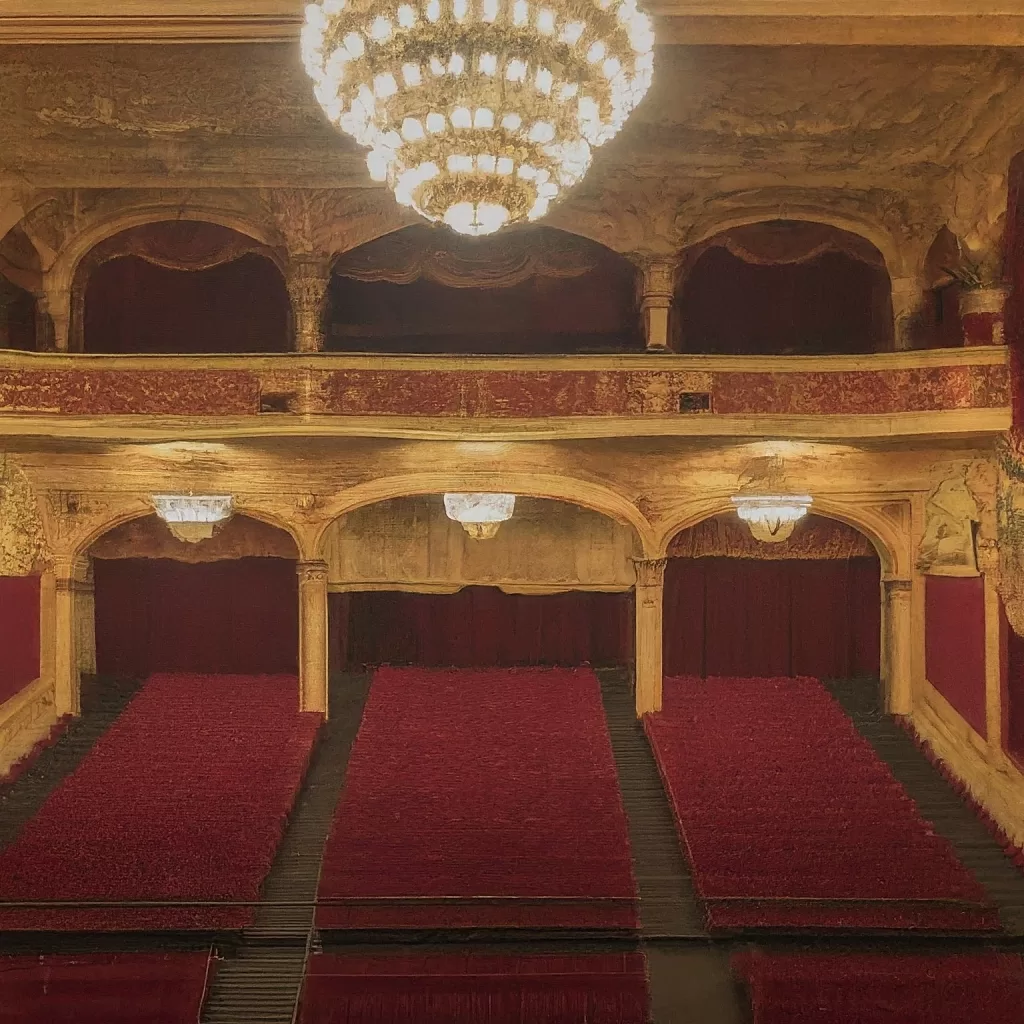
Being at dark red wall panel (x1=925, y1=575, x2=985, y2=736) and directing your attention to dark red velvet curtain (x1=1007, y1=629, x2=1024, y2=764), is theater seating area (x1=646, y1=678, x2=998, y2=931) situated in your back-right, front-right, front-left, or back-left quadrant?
front-right

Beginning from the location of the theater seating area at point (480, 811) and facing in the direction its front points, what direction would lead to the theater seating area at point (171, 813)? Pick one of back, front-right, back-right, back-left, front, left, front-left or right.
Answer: right

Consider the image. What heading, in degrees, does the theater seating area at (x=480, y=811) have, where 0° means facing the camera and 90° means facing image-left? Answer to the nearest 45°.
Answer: approximately 0°

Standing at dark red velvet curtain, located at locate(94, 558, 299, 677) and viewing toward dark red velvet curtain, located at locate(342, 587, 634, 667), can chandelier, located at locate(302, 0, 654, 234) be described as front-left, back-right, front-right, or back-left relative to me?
front-right
